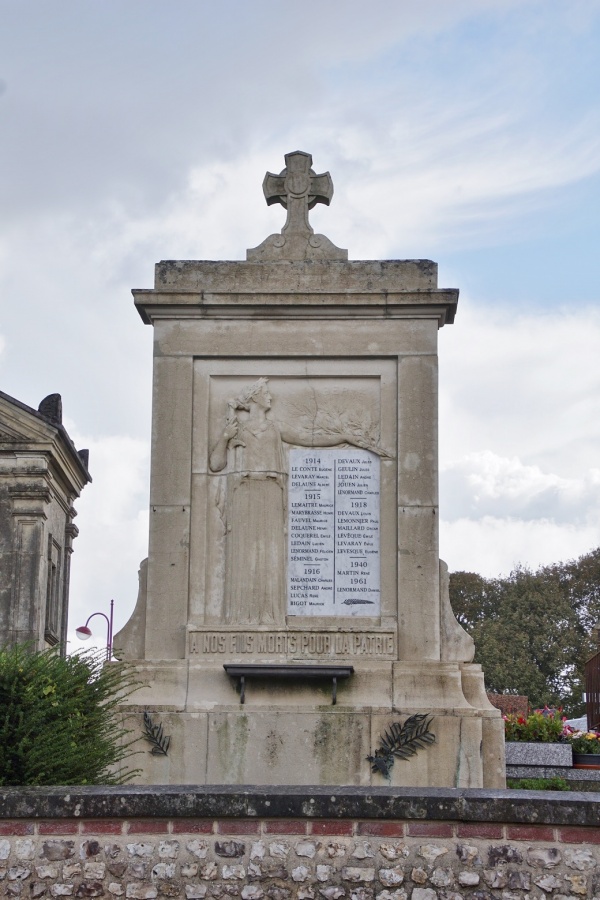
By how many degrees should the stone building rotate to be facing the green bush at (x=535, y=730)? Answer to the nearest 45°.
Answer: approximately 45° to its left

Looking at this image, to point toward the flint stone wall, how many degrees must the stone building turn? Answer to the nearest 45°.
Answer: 0° — it already faces it

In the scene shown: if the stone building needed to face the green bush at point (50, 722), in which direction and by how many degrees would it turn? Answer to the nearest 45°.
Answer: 0° — it already faces it

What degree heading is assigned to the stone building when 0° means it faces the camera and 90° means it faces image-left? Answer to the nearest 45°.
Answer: approximately 0°

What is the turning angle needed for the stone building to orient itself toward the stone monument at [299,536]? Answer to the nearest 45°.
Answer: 0° — it already faces it
